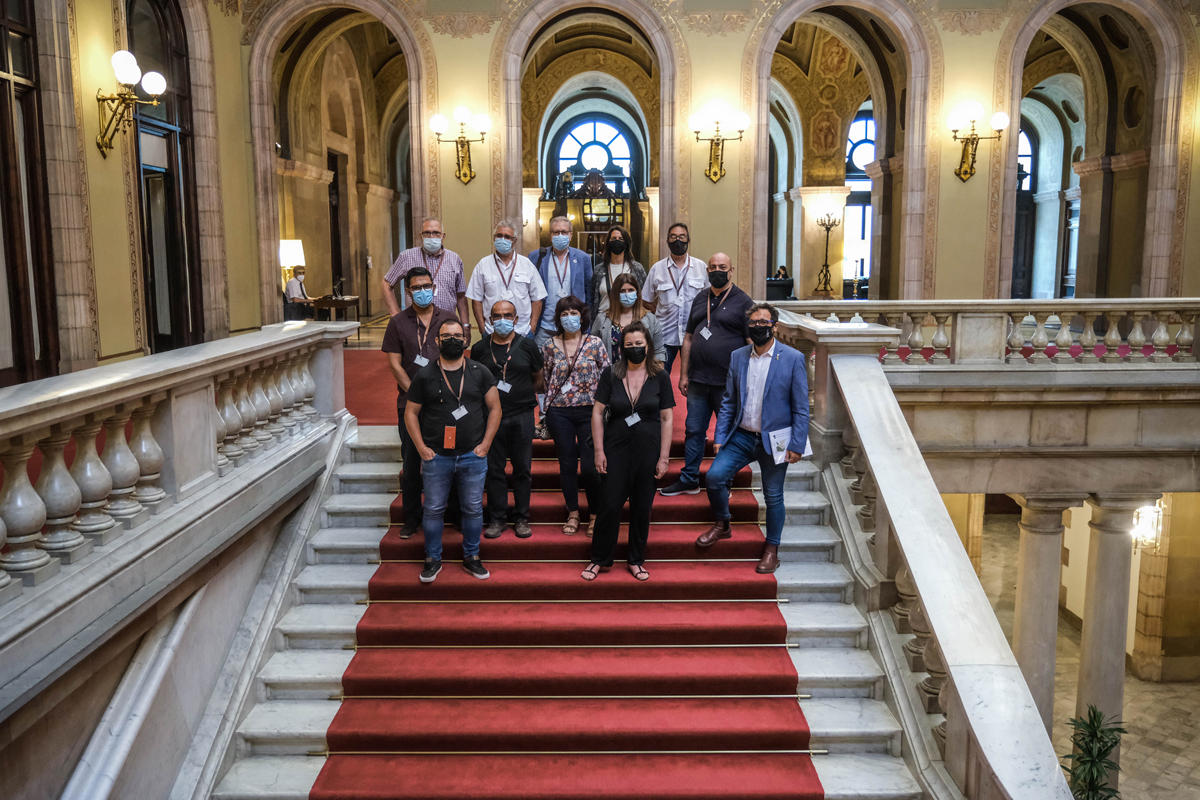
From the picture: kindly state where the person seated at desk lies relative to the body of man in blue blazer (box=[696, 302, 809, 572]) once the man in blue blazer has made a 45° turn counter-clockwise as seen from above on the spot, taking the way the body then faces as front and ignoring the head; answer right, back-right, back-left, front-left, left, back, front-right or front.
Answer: back-right

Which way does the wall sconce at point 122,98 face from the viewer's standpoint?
to the viewer's right

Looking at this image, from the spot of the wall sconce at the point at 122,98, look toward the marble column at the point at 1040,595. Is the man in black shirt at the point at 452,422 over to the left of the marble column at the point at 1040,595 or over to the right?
right

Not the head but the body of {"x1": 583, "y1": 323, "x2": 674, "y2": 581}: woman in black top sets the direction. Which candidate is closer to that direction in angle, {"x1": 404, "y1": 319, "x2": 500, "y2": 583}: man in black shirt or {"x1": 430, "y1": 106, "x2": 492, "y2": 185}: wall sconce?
the man in black shirt

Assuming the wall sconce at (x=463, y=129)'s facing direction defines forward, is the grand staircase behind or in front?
in front

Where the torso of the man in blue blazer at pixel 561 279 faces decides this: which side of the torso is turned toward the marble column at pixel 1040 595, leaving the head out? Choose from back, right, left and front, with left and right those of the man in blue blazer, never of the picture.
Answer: left

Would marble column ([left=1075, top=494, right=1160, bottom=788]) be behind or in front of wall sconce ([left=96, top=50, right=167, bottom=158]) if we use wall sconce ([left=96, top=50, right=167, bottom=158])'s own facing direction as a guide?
in front

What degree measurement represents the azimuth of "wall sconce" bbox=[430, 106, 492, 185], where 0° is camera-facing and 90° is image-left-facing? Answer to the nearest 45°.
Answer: approximately 0°

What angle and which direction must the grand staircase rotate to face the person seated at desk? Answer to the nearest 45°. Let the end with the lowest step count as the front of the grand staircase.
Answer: approximately 135° to its right

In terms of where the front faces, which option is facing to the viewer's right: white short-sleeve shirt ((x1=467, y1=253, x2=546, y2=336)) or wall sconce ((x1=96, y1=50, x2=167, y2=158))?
the wall sconce

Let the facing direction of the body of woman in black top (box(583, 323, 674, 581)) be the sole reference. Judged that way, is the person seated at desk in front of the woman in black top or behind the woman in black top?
behind

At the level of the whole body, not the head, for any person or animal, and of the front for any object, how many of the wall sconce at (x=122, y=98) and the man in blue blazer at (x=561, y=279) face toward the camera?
1
